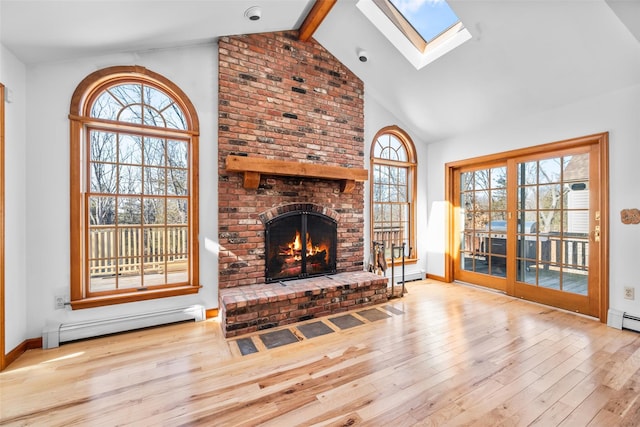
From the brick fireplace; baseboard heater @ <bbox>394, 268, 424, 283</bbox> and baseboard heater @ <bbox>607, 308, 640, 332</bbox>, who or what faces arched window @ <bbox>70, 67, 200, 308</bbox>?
baseboard heater @ <bbox>607, 308, 640, 332</bbox>

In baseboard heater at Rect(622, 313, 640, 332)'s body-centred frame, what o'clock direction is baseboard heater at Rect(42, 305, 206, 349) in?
baseboard heater at Rect(42, 305, 206, 349) is roughly at 12 o'clock from baseboard heater at Rect(622, 313, 640, 332).

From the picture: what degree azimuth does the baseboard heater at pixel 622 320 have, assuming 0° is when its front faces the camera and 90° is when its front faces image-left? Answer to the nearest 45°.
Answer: approximately 45°

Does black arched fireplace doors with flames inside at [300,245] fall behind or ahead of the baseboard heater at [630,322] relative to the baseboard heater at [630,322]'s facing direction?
ahead

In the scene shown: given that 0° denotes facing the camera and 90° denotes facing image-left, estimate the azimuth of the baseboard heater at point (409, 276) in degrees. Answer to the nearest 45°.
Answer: approximately 315°

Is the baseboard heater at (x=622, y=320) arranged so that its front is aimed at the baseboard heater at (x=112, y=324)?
yes

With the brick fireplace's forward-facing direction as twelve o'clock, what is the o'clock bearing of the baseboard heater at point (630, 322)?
The baseboard heater is roughly at 11 o'clock from the brick fireplace.

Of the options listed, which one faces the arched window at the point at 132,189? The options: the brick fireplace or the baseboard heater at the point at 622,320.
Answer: the baseboard heater

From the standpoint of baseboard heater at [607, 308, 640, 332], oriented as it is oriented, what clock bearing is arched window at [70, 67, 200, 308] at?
The arched window is roughly at 12 o'clock from the baseboard heater.
